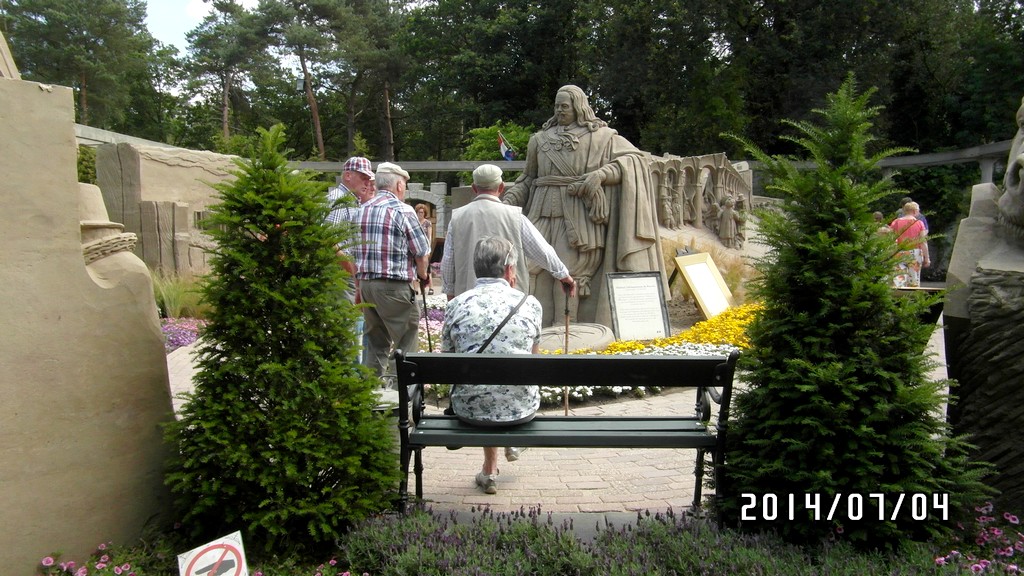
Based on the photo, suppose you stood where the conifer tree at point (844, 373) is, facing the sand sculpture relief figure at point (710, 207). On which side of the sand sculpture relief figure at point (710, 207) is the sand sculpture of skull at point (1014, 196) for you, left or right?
right

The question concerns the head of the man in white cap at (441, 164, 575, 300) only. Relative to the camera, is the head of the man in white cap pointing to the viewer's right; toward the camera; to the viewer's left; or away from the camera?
away from the camera

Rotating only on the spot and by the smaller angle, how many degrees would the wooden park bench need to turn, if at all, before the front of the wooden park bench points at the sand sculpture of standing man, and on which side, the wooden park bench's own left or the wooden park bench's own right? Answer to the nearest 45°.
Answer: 0° — it already faces it

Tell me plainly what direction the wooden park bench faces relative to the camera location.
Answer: facing away from the viewer

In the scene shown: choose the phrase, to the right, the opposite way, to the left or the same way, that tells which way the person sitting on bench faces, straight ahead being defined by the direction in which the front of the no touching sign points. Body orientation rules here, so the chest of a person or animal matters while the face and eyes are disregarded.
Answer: the opposite way

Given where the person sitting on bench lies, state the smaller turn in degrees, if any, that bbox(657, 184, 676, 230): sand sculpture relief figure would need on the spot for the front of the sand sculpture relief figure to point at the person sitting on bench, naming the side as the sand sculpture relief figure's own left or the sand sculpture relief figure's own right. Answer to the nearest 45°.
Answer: approximately 45° to the sand sculpture relief figure's own left

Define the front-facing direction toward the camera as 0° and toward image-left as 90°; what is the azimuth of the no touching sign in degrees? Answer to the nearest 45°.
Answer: approximately 0°

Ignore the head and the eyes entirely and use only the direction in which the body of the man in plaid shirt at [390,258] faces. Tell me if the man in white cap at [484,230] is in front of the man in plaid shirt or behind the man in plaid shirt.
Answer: in front

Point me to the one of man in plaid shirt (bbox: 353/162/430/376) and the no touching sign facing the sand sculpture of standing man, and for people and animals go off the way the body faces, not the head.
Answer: the man in plaid shirt

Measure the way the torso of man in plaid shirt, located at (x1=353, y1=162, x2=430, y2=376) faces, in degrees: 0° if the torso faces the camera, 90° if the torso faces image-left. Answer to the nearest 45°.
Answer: approximately 225°

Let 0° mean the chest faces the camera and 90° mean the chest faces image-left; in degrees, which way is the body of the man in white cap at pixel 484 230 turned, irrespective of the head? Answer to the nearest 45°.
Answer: approximately 180°

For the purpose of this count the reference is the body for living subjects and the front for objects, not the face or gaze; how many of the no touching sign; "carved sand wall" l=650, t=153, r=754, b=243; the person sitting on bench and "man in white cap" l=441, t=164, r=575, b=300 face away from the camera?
2

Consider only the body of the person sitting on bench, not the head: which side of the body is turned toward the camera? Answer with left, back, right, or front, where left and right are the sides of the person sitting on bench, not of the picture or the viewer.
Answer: back
